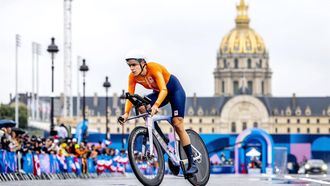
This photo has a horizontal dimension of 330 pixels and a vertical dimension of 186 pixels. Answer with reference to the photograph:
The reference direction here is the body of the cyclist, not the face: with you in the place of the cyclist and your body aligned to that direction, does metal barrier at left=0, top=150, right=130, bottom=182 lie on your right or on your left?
on your right

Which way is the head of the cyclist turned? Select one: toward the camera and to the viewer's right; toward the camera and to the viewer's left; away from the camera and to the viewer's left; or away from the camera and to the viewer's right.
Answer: toward the camera and to the viewer's left

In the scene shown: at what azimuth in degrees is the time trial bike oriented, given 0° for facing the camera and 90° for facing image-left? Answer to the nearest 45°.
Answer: approximately 45°

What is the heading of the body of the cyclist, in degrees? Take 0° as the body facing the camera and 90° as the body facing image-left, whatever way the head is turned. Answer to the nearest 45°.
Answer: approximately 45°
